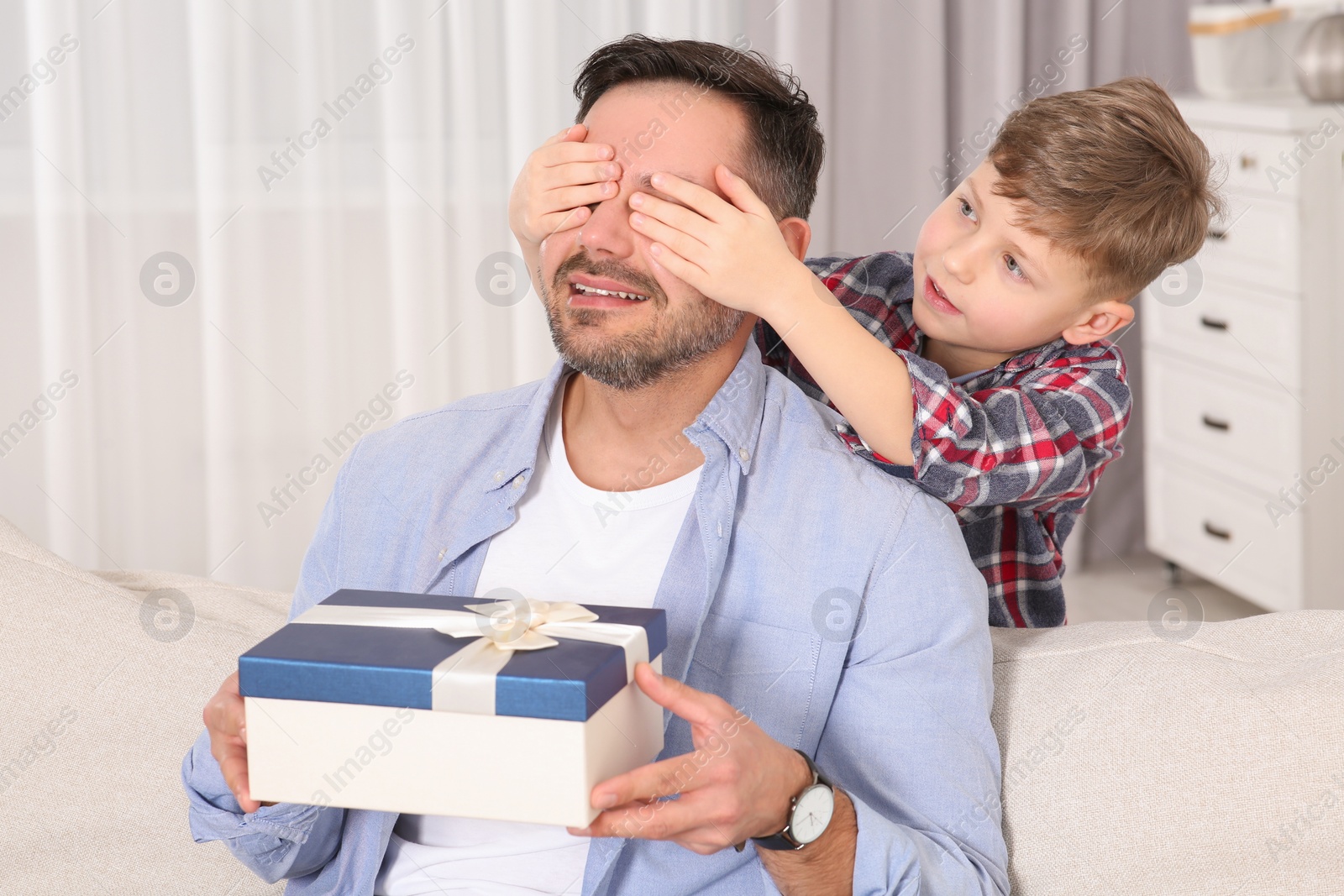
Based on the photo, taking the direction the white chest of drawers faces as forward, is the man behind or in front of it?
in front

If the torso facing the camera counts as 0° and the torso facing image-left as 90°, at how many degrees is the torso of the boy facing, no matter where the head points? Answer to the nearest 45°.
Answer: approximately 45°

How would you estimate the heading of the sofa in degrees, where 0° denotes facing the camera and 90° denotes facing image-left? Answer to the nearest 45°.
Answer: approximately 0°

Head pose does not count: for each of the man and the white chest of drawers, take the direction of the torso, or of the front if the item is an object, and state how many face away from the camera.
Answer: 0

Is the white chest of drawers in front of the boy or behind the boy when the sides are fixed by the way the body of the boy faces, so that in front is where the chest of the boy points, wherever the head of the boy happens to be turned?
behind

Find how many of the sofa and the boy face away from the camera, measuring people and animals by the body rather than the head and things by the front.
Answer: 0

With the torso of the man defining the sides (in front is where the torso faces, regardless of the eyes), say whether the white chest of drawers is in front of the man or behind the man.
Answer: behind

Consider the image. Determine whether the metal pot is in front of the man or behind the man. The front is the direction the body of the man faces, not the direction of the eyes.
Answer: behind

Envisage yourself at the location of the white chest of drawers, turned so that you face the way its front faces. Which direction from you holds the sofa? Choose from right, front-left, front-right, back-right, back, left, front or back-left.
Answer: front-left
